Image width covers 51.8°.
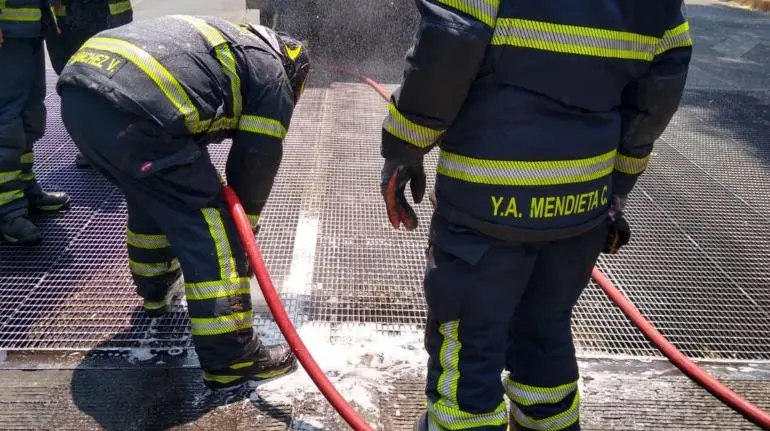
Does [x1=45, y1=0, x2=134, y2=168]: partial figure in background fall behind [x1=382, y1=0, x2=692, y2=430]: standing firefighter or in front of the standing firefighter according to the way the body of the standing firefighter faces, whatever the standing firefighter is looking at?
in front

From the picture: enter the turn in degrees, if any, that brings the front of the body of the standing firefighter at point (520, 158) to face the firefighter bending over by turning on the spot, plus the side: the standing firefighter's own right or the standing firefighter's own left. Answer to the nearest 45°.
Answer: approximately 45° to the standing firefighter's own left

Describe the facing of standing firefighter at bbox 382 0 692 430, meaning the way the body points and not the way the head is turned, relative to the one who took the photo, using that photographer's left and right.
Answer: facing away from the viewer and to the left of the viewer

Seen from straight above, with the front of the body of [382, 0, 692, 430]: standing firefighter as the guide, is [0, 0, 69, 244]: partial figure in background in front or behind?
in front
